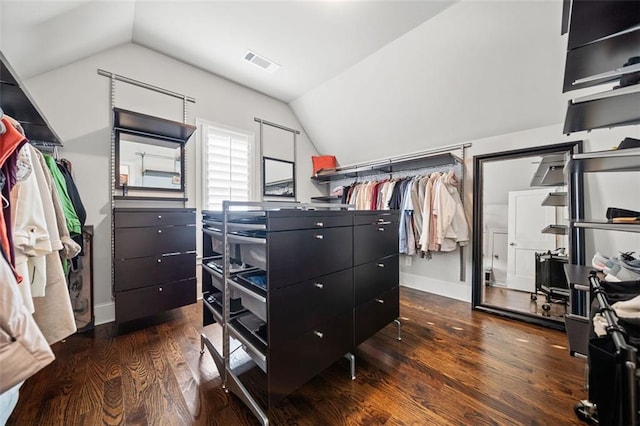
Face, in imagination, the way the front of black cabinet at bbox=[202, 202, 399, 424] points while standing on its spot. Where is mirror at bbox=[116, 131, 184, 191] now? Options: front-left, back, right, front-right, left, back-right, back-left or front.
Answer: back

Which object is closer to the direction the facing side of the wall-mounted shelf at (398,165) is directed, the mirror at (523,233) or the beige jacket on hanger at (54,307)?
the beige jacket on hanger

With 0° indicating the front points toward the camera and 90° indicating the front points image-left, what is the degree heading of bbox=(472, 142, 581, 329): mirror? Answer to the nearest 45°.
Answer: approximately 45°

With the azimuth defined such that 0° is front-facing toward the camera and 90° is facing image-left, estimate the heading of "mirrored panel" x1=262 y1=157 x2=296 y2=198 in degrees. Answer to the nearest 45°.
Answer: approximately 315°

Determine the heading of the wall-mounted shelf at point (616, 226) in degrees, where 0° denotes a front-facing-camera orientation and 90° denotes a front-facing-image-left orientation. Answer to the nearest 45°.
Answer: approximately 45°

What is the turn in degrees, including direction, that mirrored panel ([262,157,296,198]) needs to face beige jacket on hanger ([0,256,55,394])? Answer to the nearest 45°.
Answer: approximately 45° to its right

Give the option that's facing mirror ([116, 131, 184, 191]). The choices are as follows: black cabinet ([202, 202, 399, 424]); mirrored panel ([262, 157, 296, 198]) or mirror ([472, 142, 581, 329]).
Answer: mirror ([472, 142, 581, 329])

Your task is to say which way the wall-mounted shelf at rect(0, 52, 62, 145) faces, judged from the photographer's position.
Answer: facing to the right of the viewer
